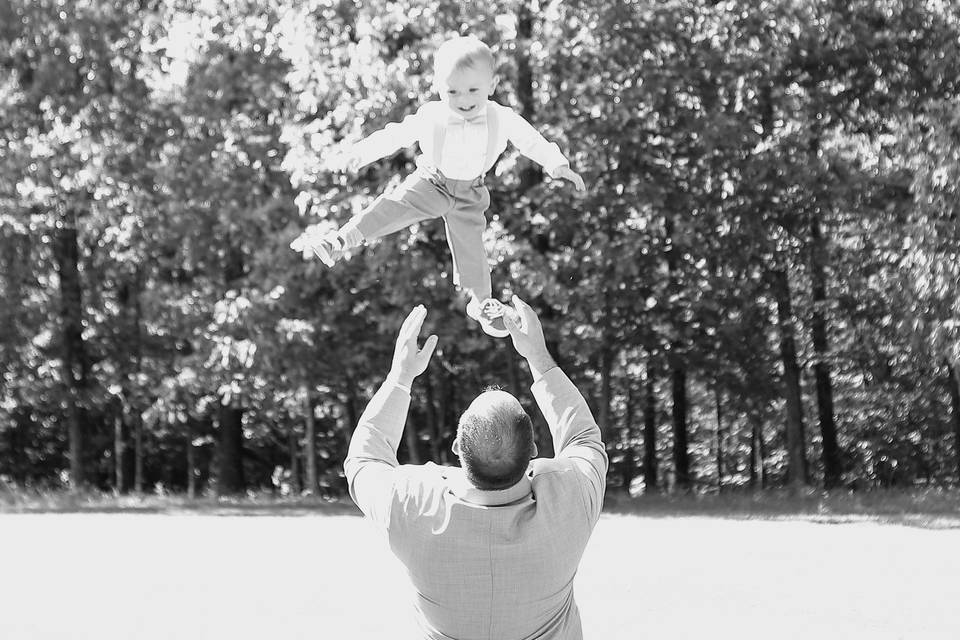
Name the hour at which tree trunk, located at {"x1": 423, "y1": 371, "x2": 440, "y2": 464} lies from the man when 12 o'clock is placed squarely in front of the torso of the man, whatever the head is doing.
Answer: The tree trunk is roughly at 12 o'clock from the man.

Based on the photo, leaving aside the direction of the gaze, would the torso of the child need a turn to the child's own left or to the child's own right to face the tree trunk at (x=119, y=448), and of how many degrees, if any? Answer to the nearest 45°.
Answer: approximately 180°

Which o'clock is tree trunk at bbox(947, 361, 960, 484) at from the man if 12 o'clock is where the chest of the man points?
The tree trunk is roughly at 1 o'clock from the man.

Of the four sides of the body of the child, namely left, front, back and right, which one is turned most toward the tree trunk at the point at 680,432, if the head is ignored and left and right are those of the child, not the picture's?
back

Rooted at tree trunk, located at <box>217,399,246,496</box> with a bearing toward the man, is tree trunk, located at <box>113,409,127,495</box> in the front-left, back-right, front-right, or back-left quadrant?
back-right

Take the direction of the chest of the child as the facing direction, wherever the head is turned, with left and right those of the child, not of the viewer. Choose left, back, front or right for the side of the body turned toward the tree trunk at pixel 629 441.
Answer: back

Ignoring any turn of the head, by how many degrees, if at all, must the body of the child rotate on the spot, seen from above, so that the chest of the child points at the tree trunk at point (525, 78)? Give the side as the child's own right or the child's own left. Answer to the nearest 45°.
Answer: approximately 180°

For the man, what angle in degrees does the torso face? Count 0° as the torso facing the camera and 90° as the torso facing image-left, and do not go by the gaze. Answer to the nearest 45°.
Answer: approximately 180°

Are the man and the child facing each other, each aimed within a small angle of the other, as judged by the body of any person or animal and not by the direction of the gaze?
yes

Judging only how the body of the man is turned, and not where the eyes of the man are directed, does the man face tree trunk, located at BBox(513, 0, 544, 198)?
yes

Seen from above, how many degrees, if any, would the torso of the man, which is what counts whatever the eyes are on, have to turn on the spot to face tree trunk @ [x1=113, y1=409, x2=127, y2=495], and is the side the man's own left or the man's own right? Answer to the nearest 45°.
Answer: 0° — they already face it

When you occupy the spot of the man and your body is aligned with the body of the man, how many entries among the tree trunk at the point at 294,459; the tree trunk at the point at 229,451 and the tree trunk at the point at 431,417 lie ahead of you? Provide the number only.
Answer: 3

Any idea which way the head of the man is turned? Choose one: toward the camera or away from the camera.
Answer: away from the camera

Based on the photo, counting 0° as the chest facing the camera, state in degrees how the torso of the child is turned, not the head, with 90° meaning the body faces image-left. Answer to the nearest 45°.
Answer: approximately 0°

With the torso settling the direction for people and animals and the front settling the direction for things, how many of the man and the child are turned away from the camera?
1

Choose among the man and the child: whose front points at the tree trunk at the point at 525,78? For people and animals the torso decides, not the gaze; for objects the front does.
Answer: the man
